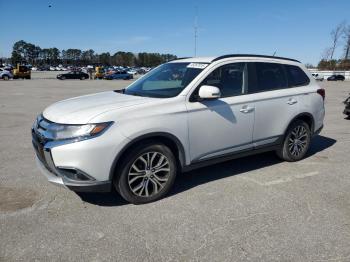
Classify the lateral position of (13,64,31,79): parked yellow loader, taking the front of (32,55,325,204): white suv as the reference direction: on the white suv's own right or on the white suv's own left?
on the white suv's own right

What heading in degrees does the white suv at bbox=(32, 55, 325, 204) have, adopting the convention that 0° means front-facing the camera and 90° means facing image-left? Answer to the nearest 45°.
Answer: approximately 45°
